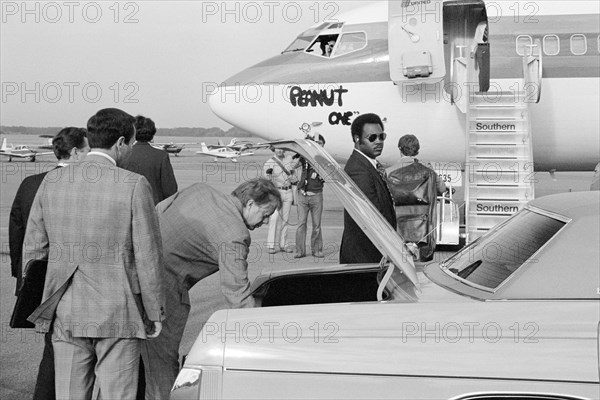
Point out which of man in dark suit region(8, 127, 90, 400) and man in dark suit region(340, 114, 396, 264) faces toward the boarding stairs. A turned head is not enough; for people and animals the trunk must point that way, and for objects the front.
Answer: man in dark suit region(8, 127, 90, 400)

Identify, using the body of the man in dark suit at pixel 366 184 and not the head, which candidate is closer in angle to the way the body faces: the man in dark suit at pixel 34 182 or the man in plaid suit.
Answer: the man in plaid suit

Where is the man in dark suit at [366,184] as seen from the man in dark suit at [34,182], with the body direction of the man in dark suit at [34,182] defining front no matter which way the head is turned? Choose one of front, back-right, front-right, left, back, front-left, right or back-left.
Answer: front-right

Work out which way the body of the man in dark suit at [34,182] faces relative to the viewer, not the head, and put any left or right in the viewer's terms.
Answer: facing away from the viewer and to the right of the viewer

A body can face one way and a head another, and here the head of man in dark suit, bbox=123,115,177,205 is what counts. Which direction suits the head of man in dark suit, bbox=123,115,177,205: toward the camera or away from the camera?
away from the camera

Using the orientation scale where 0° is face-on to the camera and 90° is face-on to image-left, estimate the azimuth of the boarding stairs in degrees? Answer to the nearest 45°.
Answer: approximately 0°

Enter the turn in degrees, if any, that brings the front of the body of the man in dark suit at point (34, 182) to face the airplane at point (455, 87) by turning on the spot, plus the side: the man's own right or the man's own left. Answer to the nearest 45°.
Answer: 0° — they already face it

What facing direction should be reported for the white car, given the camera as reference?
facing to the right of the viewer

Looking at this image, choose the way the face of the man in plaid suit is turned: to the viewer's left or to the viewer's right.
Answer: to the viewer's right

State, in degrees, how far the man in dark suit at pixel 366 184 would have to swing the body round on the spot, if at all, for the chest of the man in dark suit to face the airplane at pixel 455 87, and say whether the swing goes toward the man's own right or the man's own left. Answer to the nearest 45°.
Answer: approximately 135° to the man's own left

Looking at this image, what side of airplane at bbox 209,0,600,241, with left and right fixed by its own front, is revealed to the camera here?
left

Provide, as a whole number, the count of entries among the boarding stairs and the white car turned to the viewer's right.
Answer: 1
